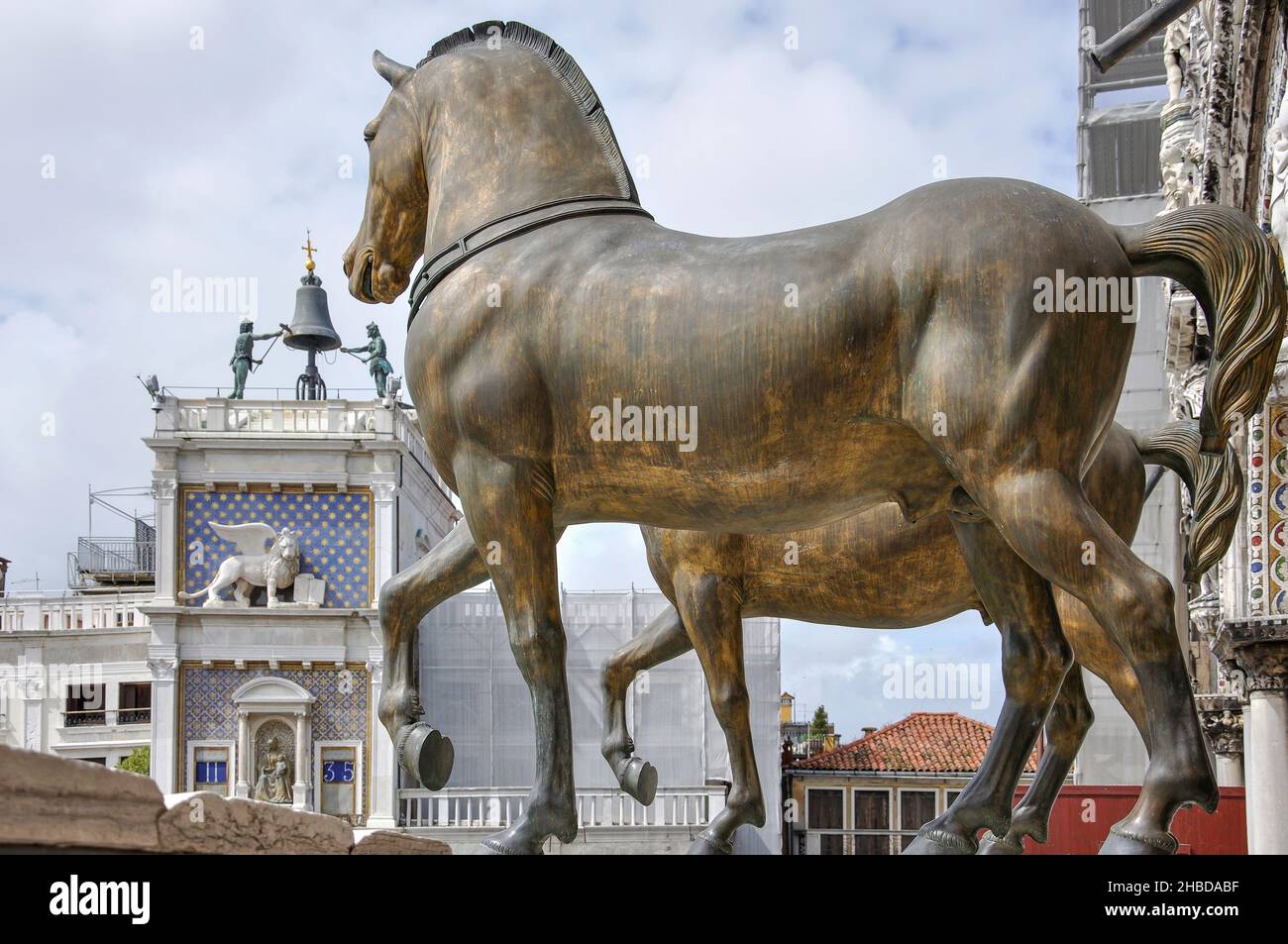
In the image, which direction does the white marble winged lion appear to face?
to the viewer's right

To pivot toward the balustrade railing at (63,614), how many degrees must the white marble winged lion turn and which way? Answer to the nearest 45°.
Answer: approximately 135° to its left

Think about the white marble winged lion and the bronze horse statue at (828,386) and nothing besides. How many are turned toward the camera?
0

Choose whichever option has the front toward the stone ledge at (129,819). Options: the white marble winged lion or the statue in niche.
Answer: the statue in niche

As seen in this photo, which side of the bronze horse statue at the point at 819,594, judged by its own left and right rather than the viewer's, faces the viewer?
left

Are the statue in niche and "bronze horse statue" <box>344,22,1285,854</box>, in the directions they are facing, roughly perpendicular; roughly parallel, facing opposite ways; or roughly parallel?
roughly perpendicular

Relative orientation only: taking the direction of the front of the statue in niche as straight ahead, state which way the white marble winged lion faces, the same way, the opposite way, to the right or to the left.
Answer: to the left

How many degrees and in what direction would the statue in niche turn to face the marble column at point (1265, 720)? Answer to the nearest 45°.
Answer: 0° — it already faces it

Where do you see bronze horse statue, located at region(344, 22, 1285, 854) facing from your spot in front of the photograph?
facing to the left of the viewer

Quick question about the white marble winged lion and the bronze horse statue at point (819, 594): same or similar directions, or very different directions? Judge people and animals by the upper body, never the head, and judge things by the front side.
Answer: very different directions

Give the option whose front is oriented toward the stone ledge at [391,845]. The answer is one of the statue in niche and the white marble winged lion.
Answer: the statue in niche
